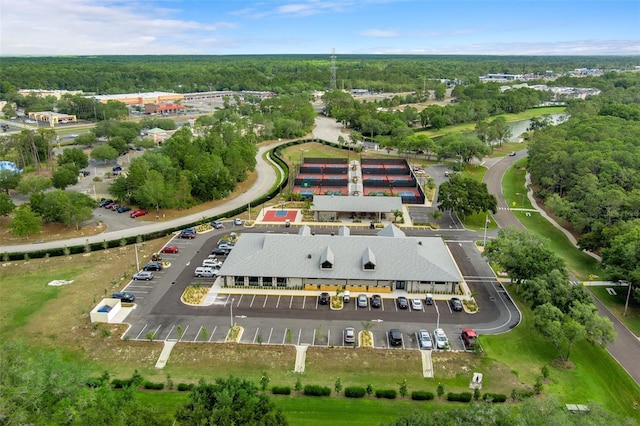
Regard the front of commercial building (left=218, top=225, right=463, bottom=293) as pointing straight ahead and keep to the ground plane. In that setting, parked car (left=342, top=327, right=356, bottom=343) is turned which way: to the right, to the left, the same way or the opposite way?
the same way

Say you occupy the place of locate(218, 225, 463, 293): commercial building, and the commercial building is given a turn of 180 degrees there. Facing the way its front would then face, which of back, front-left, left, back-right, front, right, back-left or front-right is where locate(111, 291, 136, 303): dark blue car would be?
left

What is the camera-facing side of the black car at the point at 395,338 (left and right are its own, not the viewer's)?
front

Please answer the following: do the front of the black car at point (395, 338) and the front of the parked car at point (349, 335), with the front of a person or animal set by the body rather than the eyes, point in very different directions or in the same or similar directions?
same or similar directions

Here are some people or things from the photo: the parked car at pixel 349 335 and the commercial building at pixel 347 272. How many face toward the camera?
2

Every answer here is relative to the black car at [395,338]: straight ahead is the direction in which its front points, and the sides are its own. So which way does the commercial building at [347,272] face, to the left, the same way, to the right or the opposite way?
the same way

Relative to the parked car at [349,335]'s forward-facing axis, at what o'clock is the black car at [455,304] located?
The black car is roughly at 8 o'clock from the parked car.

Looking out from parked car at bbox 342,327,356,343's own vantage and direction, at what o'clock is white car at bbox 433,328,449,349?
The white car is roughly at 9 o'clock from the parked car.

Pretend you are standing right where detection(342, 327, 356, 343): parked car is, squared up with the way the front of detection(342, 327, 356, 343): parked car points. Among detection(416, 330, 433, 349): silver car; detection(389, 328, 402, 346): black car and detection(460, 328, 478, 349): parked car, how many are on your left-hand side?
3

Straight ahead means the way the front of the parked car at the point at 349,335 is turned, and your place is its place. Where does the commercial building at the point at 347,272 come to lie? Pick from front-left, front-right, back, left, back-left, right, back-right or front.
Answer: back

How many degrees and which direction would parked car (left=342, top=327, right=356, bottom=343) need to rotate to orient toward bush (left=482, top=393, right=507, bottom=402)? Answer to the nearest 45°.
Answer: approximately 45° to its left

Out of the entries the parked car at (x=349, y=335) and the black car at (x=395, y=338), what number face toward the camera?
2

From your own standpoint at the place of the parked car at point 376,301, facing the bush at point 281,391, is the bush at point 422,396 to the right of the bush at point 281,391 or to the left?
left

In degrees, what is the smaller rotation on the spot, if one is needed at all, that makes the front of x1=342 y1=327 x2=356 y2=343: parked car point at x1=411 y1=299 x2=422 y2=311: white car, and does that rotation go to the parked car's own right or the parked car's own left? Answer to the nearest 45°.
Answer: approximately 135° to the parked car's own left

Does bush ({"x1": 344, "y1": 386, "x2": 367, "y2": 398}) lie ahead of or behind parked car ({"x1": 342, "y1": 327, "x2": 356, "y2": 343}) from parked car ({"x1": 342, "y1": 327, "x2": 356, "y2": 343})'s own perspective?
ahead

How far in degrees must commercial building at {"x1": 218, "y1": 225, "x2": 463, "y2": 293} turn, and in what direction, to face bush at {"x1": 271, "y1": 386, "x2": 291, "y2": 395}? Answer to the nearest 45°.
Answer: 0° — it already faces it
